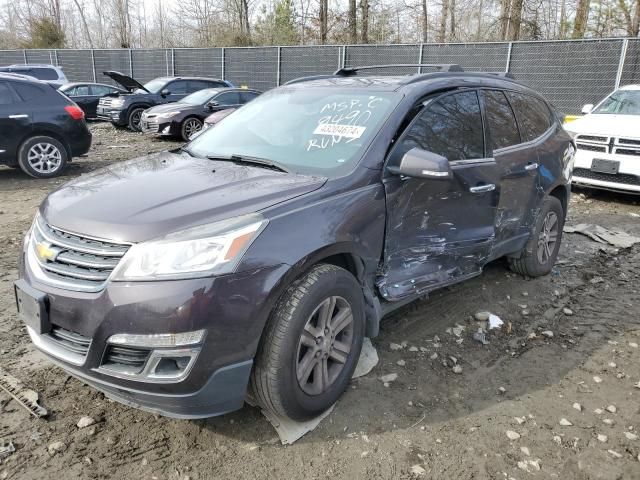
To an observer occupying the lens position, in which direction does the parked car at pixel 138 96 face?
facing the viewer and to the left of the viewer

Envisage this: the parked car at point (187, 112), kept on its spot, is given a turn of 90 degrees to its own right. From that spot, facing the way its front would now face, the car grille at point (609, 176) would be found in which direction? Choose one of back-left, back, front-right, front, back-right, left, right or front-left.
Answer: back

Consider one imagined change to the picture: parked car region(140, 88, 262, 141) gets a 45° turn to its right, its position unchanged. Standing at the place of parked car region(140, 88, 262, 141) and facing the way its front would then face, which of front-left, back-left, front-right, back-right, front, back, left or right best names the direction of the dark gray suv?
left

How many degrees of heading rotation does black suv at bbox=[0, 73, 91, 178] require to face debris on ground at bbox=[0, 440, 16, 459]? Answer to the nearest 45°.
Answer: approximately 90° to its left

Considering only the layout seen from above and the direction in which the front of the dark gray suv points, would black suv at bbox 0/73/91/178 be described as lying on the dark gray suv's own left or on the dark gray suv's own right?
on the dark gray suv's own right

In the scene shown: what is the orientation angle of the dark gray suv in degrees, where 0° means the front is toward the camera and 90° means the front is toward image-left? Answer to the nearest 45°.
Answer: approximately 45°

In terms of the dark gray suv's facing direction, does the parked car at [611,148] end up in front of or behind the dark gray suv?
behind

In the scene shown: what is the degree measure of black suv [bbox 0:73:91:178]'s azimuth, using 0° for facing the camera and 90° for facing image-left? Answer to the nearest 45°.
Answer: approximately 90°

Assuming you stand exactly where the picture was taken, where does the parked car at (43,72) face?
facing to the left of the viewer
